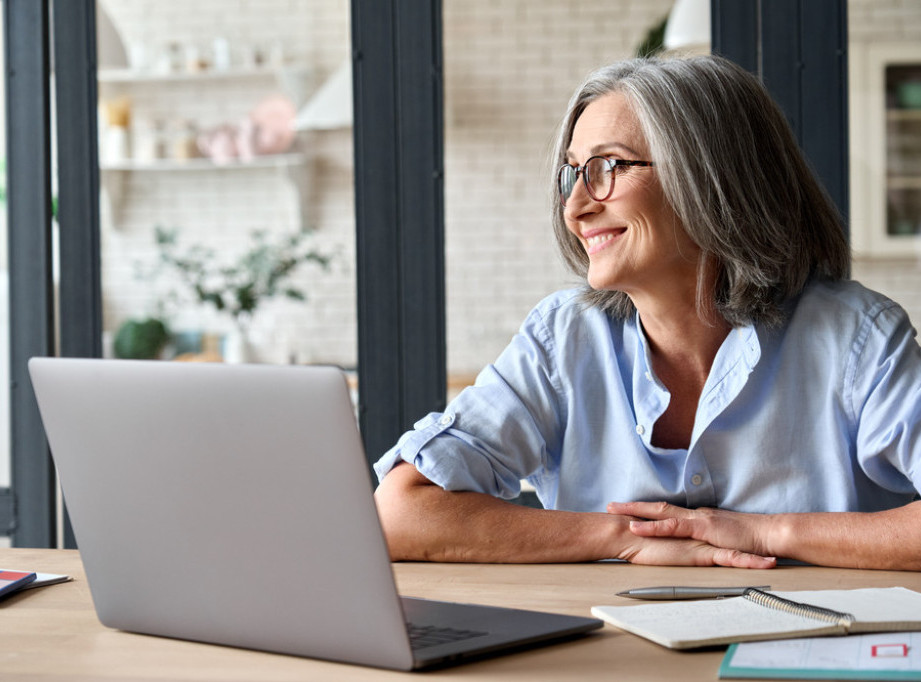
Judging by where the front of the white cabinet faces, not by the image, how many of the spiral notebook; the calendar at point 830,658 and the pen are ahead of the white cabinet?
3

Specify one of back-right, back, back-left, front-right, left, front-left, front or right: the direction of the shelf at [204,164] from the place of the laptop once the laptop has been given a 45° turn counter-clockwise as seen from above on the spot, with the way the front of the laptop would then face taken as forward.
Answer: front

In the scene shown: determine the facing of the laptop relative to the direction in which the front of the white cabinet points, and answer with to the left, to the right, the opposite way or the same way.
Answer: the opposite way

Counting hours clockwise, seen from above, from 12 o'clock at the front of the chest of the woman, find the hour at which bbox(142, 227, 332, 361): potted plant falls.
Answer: The potted plant is roughly at 5 o'clock from the woman.

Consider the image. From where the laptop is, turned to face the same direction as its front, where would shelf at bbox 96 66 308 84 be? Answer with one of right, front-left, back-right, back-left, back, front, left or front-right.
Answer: front-left

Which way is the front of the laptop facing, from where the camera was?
facing away from the viewer and to the right of the viewer

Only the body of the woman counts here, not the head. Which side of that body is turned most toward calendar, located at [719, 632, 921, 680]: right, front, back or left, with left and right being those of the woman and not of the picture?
front

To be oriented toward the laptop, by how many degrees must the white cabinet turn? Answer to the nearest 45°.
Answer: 0° — it already faces it

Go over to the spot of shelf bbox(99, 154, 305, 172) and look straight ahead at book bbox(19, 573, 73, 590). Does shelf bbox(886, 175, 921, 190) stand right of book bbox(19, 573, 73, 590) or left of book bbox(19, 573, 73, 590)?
left

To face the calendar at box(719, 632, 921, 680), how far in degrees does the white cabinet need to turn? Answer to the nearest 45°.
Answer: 0° — it already faces it
